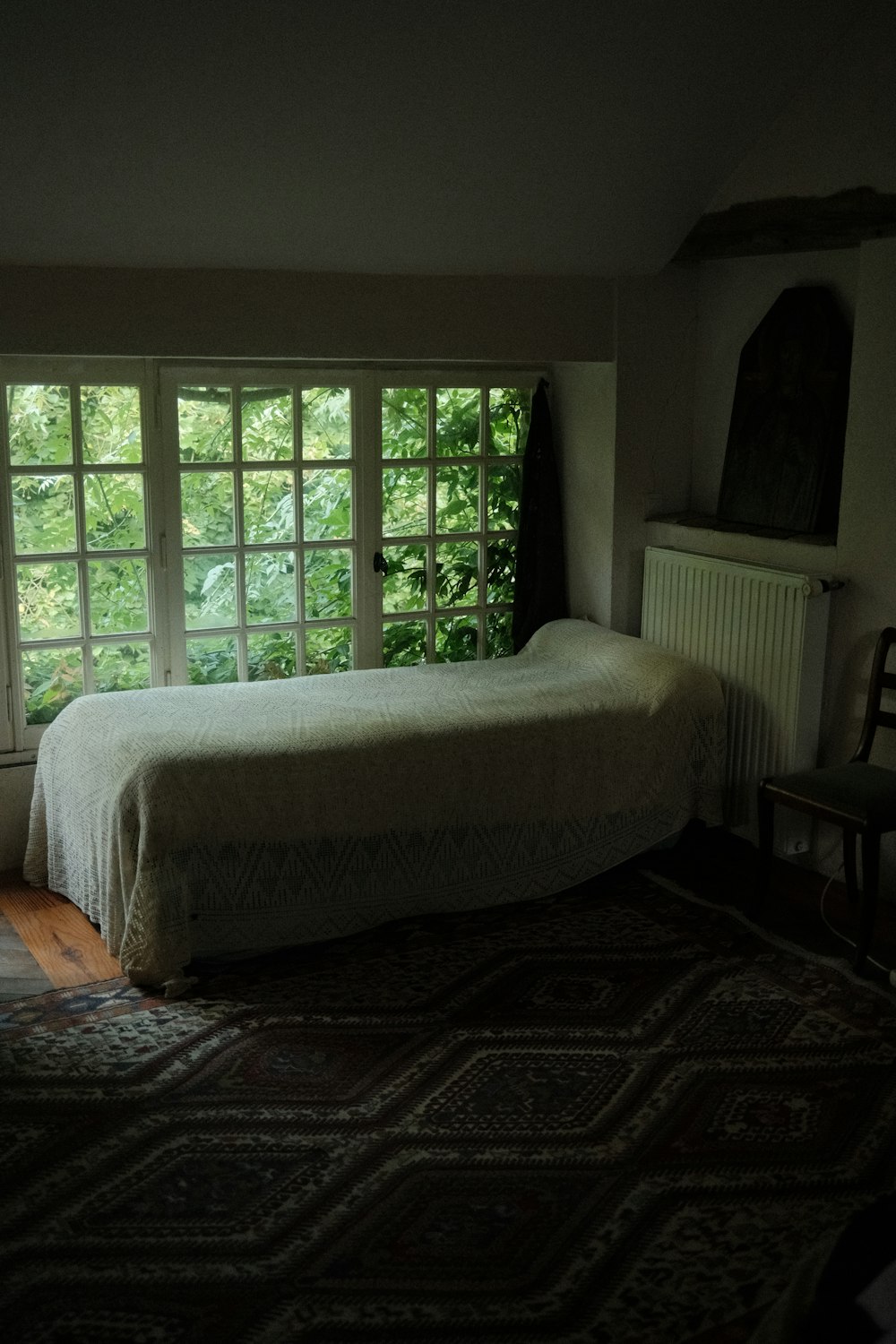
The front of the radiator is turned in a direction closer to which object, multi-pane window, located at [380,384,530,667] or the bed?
the bed

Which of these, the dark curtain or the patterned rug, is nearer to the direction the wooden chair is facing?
the patterned rug

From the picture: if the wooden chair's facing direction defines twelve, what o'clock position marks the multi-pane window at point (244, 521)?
The multi-pane window is roughly at 2 o'clock from the wooden chair.

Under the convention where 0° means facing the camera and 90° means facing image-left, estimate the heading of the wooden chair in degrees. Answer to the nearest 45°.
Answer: approximately 45°

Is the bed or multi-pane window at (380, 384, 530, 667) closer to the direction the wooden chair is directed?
the bed

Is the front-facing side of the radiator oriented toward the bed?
yes

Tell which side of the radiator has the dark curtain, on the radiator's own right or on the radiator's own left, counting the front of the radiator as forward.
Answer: on the radiator's own right

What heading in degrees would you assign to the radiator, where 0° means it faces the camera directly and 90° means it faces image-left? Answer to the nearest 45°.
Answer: approximately 45°

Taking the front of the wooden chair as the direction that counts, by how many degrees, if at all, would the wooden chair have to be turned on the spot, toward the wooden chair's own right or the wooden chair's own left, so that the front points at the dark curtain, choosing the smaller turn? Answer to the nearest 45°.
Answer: approximately 90° to the wooden chair's own right

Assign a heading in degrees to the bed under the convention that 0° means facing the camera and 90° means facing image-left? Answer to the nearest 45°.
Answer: approximately 45°

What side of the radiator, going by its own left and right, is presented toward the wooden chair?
left

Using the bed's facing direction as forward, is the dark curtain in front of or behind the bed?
behind
